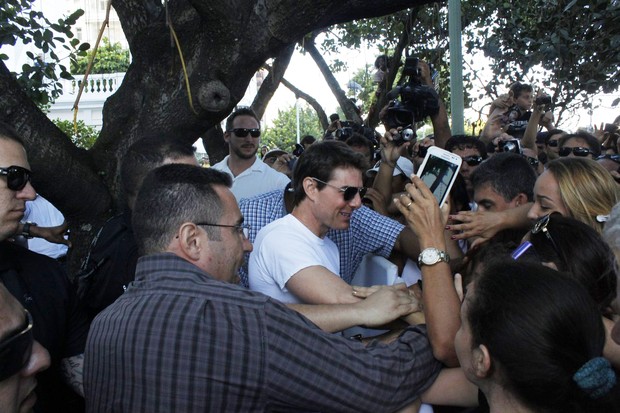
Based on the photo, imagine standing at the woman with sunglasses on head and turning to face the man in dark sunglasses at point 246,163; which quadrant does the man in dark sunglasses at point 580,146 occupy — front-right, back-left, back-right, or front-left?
front-right

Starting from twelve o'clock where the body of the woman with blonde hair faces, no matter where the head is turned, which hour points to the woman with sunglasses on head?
The woman with sunglasses on head is roughly at 9 o'clock from the woman with blonde hair.

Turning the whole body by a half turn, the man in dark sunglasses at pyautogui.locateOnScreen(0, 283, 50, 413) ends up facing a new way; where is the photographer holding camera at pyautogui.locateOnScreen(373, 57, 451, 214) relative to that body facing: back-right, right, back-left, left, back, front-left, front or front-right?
back-right

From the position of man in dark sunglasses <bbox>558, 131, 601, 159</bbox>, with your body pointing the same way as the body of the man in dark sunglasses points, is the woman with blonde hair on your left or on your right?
on your left

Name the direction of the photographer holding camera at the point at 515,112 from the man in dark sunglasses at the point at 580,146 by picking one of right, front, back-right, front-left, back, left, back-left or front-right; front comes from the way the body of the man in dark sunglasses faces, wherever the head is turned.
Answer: right

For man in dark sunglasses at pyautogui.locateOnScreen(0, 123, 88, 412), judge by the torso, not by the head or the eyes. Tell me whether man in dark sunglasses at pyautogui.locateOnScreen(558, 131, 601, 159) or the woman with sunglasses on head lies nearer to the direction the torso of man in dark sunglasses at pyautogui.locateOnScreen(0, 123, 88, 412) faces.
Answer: the woman with sunglasses on head

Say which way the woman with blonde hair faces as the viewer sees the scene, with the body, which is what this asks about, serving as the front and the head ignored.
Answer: to the viewer's left

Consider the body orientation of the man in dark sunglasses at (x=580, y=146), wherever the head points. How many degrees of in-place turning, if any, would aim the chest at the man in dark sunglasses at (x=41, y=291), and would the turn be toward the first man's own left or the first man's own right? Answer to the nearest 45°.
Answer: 0° — they already face them

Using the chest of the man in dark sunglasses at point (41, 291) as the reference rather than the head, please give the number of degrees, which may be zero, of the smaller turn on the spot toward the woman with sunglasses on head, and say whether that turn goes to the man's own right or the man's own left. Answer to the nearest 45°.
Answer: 0° — they already face them

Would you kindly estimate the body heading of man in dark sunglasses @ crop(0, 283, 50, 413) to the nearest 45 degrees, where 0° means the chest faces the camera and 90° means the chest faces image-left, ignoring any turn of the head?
approximately 270°

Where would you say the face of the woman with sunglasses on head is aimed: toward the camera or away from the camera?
away from the camera

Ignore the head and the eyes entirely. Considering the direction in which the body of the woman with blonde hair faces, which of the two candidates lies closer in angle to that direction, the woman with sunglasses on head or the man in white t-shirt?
the man in white t-shirt
